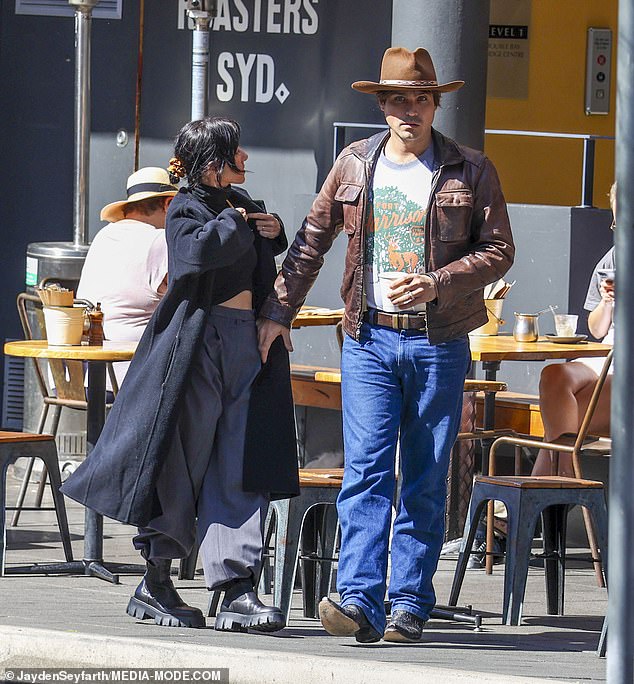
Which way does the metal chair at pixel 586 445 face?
to the viewer's left

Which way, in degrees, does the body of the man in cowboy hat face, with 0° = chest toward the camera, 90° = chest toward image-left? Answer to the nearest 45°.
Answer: approximately 0°

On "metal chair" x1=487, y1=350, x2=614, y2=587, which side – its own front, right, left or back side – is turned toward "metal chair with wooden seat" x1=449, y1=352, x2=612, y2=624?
left

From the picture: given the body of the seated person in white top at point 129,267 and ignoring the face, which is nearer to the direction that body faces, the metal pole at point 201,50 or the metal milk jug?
the metal pole

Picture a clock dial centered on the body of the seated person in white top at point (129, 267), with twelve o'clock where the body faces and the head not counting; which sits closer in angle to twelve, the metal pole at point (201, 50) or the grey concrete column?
the metal pole

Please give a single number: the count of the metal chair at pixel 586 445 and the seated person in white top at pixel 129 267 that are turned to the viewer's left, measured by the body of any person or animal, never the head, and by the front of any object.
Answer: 1

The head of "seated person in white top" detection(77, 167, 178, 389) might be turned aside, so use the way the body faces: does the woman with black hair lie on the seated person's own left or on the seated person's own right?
on the seated person's own right

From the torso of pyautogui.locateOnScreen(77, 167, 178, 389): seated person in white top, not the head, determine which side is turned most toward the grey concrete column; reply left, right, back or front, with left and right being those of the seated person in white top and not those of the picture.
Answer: right

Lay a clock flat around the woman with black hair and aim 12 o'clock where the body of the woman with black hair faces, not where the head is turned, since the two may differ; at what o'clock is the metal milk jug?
The metal milk jug is roughly at 9 o'clock from the woman with black hair.

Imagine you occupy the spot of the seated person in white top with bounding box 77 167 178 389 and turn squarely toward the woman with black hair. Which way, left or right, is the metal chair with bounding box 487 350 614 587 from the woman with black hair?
left
